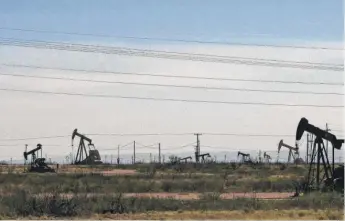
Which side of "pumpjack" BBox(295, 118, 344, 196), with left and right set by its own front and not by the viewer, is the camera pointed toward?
left
